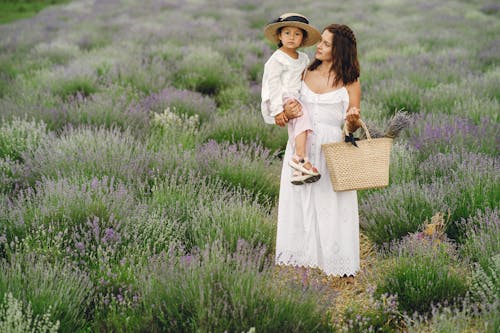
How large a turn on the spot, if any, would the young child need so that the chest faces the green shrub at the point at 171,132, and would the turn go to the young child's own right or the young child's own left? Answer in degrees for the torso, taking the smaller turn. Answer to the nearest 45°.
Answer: approximately 180°

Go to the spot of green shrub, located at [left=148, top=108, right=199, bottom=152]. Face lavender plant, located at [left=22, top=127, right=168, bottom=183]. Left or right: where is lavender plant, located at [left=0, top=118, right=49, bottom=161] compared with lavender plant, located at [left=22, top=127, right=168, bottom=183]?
right

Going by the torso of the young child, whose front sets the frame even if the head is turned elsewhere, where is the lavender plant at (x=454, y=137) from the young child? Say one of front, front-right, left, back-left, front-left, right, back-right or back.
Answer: left

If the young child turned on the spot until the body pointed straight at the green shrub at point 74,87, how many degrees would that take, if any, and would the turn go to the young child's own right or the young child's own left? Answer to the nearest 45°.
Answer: approximately 180°

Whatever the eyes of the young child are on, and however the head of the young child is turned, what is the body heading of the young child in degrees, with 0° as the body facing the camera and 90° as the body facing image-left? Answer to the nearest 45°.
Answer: approximately 315°

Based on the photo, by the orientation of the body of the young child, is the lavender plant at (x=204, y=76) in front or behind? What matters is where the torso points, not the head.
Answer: behind

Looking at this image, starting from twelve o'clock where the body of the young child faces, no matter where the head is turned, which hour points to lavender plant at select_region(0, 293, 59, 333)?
The lavender plant is roughly at 3 o'clock from the young child.

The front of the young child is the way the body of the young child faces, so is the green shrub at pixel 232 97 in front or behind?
behind

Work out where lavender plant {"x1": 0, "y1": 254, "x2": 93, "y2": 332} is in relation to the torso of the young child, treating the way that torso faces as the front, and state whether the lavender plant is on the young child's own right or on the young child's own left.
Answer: on the young child's own right
